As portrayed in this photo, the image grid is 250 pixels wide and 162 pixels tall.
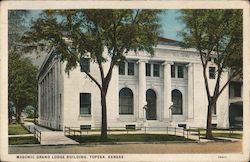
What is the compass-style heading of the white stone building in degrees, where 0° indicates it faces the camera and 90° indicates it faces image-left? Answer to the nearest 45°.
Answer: approximately 0°

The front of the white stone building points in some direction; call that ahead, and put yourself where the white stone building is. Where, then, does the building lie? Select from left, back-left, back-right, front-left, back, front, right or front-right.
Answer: left

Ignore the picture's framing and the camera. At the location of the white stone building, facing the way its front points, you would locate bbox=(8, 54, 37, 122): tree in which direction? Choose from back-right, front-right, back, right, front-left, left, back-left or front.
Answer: right
